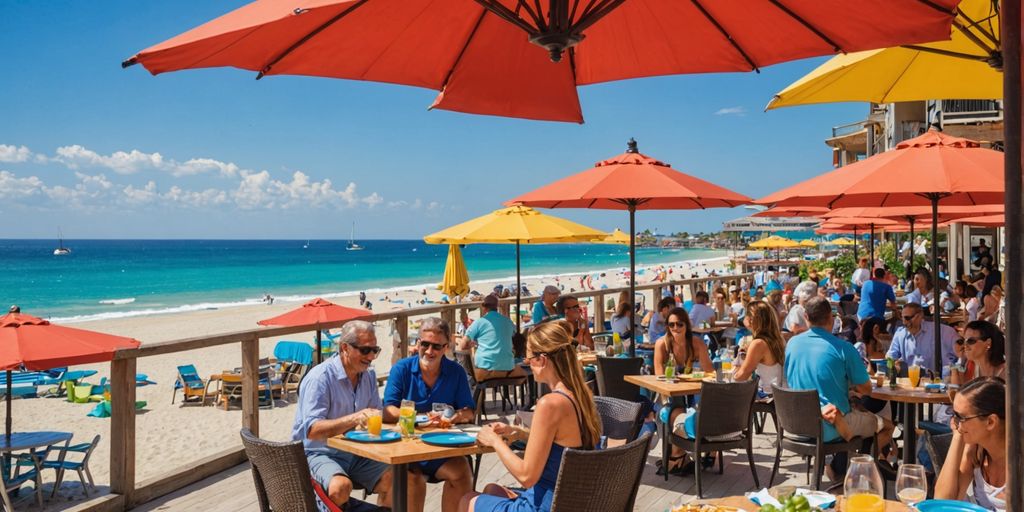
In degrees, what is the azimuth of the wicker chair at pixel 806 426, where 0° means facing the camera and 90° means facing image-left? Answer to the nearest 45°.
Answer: approximately 225°

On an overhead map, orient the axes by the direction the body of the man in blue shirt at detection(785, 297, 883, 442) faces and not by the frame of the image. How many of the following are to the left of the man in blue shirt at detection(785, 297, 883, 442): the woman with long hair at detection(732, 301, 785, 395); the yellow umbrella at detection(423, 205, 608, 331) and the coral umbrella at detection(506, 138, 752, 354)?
3

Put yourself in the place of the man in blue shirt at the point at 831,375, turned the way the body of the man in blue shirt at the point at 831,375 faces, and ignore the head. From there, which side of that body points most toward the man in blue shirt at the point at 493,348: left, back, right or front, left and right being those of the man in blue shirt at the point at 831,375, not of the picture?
left

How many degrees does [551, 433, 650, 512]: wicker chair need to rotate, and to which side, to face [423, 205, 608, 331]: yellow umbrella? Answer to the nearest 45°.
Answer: approximately 45° to its right

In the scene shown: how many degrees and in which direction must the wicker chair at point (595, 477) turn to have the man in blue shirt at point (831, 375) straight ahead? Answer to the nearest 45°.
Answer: approximately 90° to its right

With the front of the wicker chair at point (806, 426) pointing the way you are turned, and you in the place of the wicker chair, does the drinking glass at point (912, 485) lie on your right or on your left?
on your right

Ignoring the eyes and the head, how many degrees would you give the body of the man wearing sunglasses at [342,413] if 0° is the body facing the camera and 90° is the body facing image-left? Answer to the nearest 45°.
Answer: approximately 315°

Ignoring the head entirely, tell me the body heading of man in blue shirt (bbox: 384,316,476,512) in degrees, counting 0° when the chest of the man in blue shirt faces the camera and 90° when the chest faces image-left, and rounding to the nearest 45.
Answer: approximately 0°

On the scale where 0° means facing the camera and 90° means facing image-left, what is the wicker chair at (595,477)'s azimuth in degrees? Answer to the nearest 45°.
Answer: approximately 135°

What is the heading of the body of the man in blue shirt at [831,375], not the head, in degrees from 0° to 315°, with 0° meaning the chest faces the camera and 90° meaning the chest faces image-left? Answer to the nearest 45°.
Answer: approximately 225°

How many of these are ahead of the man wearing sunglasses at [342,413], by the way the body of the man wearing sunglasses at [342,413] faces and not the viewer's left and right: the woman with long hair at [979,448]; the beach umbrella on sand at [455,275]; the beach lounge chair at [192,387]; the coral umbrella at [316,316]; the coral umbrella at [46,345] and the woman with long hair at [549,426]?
2

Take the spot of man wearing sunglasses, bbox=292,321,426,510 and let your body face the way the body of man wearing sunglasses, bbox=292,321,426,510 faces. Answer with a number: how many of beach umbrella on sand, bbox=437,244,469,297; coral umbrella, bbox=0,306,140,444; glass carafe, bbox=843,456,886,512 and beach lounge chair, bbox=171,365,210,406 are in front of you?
1
